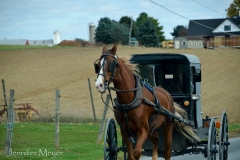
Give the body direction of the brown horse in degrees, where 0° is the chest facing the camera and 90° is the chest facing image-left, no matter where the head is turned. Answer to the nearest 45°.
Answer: approximately 45°

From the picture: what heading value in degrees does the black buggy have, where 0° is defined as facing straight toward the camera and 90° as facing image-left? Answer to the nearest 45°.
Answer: approximately 0°

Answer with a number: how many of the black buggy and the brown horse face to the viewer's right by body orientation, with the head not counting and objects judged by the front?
0

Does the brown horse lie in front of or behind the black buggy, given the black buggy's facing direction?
in front

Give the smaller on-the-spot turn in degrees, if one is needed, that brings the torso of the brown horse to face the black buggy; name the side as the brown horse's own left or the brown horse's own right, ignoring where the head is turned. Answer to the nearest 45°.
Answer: approximately 180°
